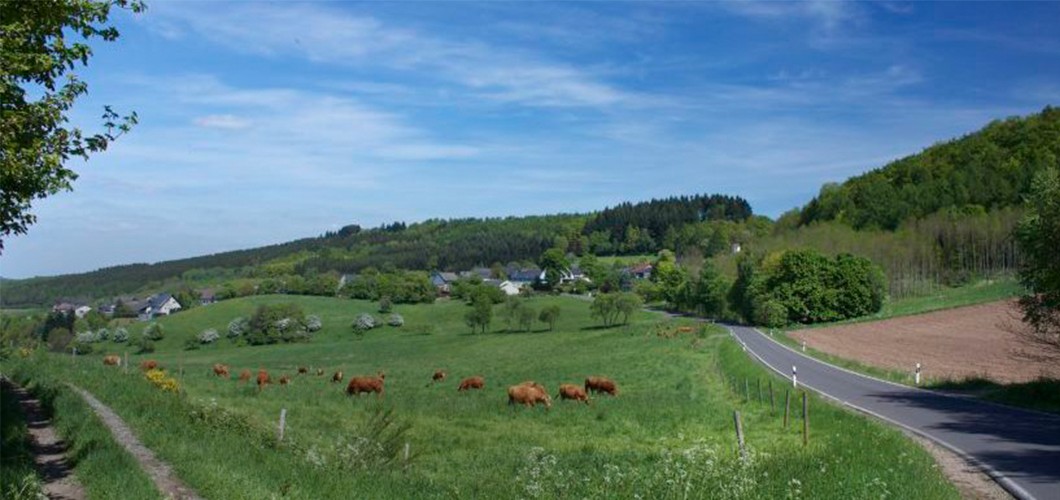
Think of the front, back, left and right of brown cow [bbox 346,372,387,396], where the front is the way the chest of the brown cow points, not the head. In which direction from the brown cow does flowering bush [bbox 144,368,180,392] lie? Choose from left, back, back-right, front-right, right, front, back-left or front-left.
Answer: back-right

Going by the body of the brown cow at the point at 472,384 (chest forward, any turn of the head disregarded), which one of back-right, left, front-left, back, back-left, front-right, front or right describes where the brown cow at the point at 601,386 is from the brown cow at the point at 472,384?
back-left

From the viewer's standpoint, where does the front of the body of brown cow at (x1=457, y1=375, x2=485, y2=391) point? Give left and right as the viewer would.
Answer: facing to the left of the viewer

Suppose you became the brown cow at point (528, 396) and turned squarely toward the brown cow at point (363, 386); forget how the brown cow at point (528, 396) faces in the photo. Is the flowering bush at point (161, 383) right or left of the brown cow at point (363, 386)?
left

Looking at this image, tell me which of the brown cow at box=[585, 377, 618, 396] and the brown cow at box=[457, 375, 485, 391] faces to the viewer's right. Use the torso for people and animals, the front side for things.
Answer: the brown cow at box=[585, 377, 618, 396]

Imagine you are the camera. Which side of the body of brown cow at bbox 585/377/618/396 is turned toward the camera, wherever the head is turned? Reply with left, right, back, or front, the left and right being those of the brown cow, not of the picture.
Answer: right
